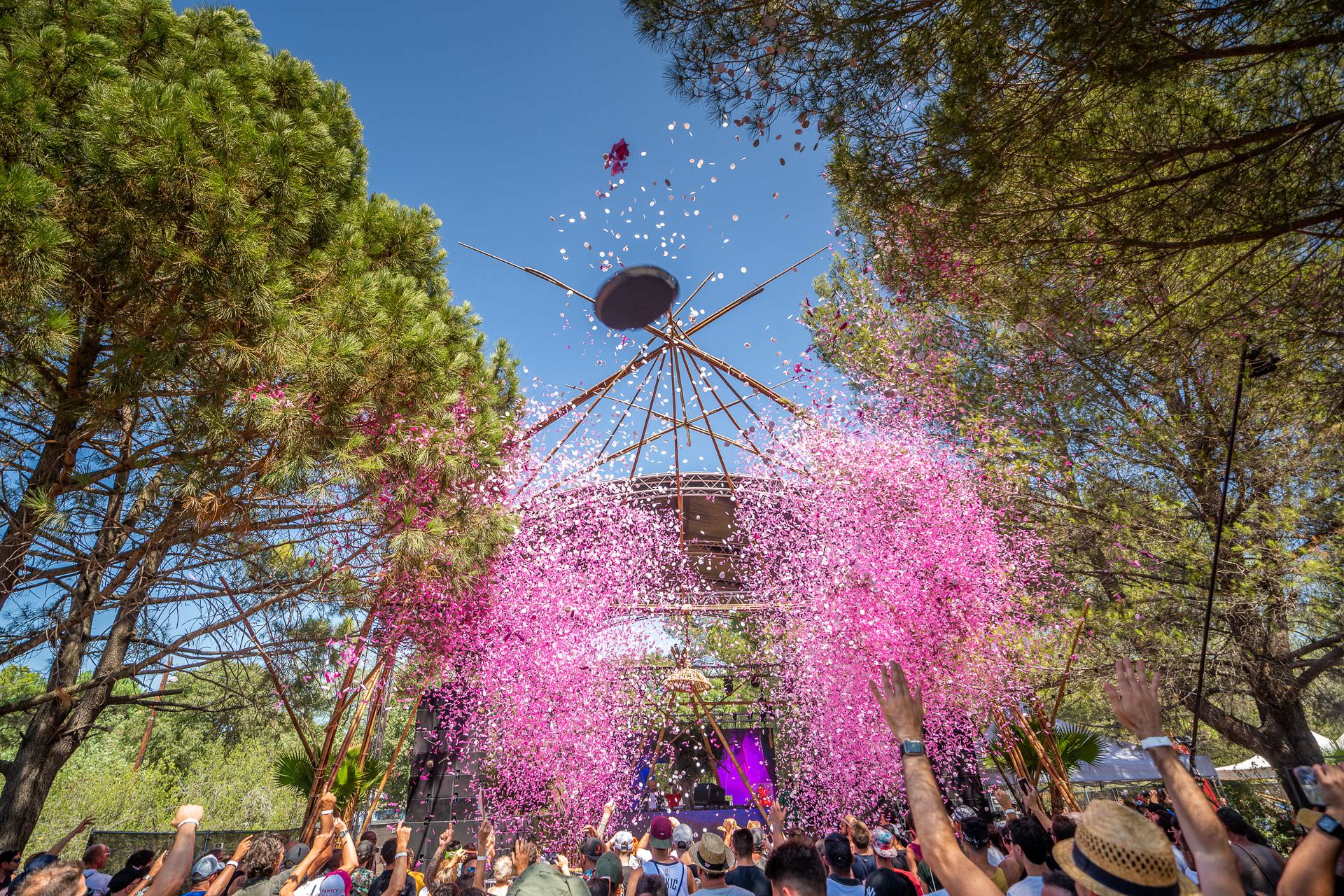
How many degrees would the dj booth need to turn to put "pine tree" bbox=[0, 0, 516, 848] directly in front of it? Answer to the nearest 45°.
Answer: approximately 45° to its right

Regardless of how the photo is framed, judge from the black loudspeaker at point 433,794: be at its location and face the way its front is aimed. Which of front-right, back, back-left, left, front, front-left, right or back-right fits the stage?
left

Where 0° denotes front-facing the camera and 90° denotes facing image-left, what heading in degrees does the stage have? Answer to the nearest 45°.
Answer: approximately 0°

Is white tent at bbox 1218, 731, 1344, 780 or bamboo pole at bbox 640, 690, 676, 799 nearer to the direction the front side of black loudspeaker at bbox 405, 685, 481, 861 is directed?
the white tent

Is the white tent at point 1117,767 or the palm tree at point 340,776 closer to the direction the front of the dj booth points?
the palm tree

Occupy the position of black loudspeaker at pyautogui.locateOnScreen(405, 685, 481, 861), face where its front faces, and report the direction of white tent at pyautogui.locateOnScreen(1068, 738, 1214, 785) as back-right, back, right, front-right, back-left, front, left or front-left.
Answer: left

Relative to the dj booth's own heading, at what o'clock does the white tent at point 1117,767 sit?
The white tent is roughly at 9 o'clock from the dj booth.

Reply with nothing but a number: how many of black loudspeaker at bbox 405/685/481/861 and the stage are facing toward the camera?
2

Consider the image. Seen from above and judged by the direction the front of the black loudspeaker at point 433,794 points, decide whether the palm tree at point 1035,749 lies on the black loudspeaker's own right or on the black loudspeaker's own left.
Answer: on the black loudspeaker's own left

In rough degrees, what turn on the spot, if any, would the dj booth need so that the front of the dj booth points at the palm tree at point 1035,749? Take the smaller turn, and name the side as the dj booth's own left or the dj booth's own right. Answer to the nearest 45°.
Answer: approximately 45° to the dj booth's own left

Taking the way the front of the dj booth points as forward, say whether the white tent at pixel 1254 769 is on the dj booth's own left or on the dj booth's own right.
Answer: on the dj booth's own left

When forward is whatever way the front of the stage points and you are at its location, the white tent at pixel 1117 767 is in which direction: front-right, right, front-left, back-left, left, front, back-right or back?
left
